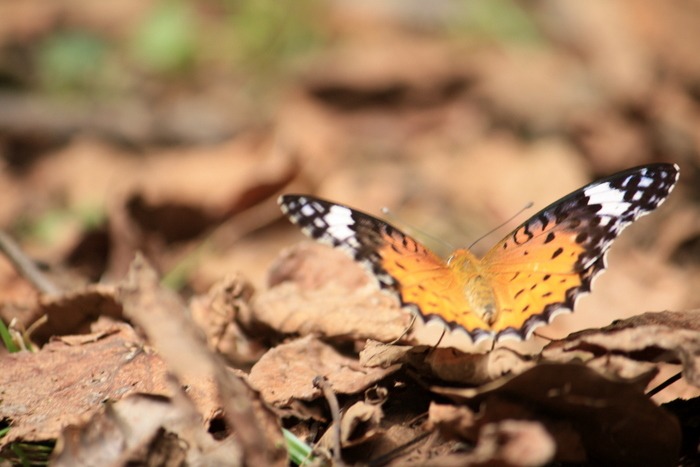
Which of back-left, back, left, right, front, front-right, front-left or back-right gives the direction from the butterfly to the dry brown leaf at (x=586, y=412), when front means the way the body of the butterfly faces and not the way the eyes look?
back

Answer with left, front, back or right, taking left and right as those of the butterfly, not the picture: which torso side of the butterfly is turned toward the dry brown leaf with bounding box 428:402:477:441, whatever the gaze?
back

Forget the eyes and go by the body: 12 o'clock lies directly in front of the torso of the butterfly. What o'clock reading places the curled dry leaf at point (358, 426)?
The curled dry leaf is roughly at 7 o'clock from the butterfly.

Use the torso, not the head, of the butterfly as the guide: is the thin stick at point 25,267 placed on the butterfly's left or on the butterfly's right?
on the butterfly's left

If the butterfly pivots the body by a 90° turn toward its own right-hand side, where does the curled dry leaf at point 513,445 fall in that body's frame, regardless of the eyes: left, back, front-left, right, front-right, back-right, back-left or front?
right

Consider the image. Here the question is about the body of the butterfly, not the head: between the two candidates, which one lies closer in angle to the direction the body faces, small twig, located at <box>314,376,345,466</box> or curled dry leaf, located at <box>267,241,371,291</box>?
the curled dry leaf

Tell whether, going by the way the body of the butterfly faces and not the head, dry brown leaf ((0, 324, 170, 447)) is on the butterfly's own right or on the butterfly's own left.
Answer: on the butterfly's own left

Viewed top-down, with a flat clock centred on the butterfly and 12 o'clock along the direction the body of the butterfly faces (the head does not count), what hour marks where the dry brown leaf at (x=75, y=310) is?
The dry brown leaf is roughly at 9 o'clock from the butterfly.

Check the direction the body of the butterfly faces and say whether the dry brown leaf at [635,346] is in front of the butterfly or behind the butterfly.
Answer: behind

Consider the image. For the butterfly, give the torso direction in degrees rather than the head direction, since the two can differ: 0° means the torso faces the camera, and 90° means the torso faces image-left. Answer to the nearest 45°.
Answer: approximately 180°

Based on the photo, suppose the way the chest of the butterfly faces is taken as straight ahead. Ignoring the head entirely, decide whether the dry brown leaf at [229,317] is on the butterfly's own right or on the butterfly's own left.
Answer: on the butterfly's own left
